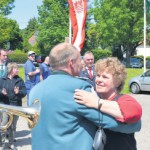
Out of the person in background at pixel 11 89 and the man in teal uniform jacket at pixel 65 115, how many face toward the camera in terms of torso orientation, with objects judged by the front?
1

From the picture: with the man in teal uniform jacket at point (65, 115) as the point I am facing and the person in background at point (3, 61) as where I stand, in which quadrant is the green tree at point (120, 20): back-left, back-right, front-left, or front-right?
back-left

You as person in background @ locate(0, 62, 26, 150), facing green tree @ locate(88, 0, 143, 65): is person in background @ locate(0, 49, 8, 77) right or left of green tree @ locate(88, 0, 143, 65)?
left

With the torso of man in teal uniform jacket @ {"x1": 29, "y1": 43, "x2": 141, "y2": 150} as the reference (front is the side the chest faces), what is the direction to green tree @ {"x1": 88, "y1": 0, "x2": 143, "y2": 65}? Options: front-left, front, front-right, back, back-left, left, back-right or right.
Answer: front-left

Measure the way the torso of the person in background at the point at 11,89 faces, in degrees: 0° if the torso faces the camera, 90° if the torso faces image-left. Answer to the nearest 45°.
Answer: approximately 0°

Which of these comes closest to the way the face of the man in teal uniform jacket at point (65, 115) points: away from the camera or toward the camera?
away from the camera

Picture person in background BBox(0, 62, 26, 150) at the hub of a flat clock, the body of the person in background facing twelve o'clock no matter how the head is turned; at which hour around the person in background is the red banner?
The red banner is roughly at 7 o'clock from the person in background.

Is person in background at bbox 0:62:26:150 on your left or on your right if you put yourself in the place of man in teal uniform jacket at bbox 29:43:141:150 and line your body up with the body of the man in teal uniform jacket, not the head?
on your left

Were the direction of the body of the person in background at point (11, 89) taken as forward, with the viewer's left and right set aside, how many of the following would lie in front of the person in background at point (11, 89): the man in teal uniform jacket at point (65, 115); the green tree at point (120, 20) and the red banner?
1

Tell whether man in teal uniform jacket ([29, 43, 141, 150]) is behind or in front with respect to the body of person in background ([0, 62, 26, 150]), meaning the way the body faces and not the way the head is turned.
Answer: in front

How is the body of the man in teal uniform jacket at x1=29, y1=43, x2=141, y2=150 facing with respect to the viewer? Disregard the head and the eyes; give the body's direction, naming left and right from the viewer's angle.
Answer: facing away from the viewer and to the right of the viewer
